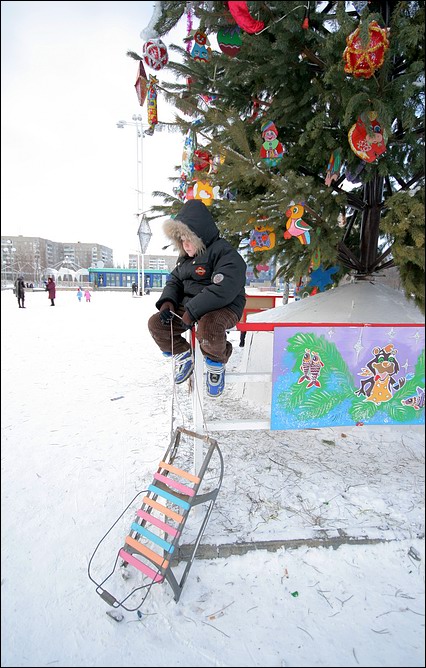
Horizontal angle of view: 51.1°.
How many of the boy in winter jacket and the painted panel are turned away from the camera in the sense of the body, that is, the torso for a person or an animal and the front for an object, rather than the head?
0

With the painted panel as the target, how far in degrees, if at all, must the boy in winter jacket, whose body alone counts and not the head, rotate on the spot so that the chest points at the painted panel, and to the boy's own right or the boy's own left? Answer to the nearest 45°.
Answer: approximately 135° to the boy's own left

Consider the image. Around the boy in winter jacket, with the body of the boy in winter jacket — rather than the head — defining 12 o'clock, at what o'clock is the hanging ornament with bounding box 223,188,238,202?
The hanging ornament is roughly at 5 o'clock from the boy in winter jacket.

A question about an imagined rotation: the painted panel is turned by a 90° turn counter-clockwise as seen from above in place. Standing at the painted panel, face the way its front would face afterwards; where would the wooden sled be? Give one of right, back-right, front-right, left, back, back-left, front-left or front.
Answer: back-right

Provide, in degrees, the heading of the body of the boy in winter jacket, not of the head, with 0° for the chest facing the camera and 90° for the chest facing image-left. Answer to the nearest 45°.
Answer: approximately 45°

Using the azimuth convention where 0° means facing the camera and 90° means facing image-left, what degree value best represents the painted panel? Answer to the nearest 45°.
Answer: approximately 0°
